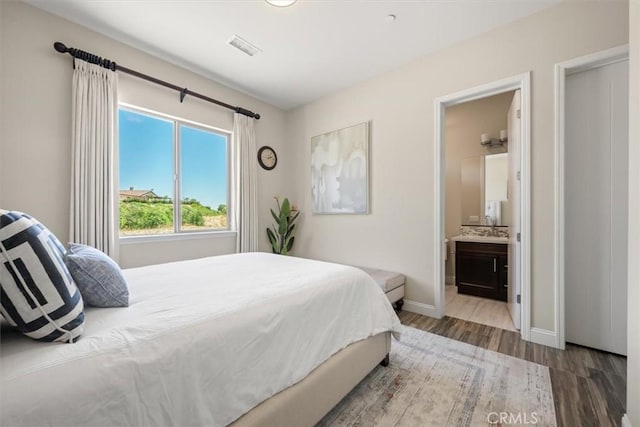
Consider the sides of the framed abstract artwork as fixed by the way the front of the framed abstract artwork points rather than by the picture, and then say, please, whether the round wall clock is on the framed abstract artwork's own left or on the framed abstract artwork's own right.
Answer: on the framed abstract artwork's own right

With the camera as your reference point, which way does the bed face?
facing away from the viewer and to the right of the viewer

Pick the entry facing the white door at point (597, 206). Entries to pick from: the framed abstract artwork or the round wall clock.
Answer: the round wall clock

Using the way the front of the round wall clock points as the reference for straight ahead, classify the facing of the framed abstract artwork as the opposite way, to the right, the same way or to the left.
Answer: to the right

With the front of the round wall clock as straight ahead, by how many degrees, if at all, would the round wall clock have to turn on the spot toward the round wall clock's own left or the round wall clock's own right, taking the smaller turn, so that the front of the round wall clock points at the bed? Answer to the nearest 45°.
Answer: approximately 45° to the round wall clock's own right
